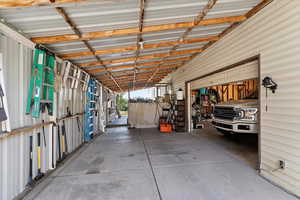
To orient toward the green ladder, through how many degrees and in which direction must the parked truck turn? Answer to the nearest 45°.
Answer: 0° — it already faces it

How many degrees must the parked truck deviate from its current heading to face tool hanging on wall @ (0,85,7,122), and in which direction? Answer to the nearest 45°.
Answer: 0° — it already faces it

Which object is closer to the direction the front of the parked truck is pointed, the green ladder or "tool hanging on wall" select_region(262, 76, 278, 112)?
the green ladder

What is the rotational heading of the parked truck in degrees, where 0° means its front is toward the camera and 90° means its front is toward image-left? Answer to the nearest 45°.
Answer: approximately 45°
